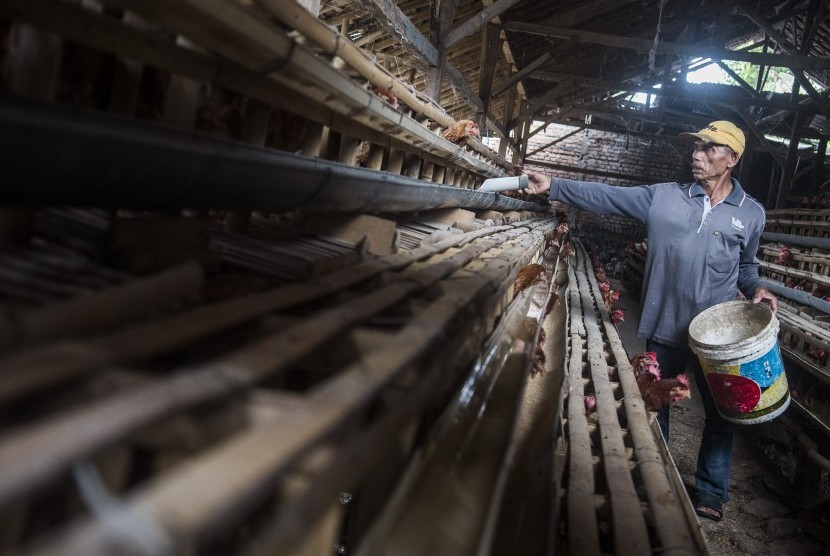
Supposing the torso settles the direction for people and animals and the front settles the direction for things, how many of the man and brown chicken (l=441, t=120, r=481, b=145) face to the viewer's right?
1

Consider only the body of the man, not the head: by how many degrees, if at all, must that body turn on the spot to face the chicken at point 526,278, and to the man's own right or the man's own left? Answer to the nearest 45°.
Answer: approximately 45° to the man's own right

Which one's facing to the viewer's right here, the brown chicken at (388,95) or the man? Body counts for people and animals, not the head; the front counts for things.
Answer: the brown chicken
